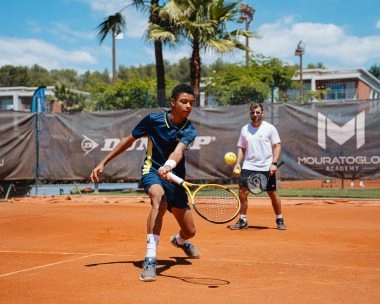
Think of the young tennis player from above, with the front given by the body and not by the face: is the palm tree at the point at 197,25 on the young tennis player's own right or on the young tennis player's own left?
on the young tennis player's own left

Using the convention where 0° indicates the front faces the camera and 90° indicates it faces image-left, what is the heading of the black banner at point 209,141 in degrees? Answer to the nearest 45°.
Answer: approximately 0°

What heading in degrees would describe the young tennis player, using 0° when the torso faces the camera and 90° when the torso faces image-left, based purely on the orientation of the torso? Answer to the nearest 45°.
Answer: approximately 315°

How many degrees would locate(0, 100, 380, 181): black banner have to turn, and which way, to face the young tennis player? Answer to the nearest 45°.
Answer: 0° — it already faces them

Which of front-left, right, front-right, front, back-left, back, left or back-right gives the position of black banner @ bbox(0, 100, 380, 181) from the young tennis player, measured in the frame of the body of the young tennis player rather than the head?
back-left
